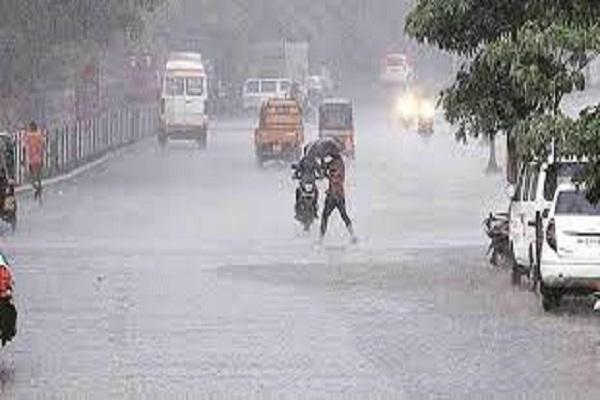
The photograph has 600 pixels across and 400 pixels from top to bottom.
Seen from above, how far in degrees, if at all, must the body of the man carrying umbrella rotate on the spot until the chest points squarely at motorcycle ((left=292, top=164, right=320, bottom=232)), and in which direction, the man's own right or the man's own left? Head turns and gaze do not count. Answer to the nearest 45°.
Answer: approximately 90° to the man's own right

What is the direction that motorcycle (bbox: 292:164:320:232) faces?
toward the camera

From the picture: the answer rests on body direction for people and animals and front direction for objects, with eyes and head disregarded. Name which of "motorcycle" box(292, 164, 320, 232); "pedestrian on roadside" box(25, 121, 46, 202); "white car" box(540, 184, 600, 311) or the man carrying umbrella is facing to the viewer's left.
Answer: the man carrying umbrella
